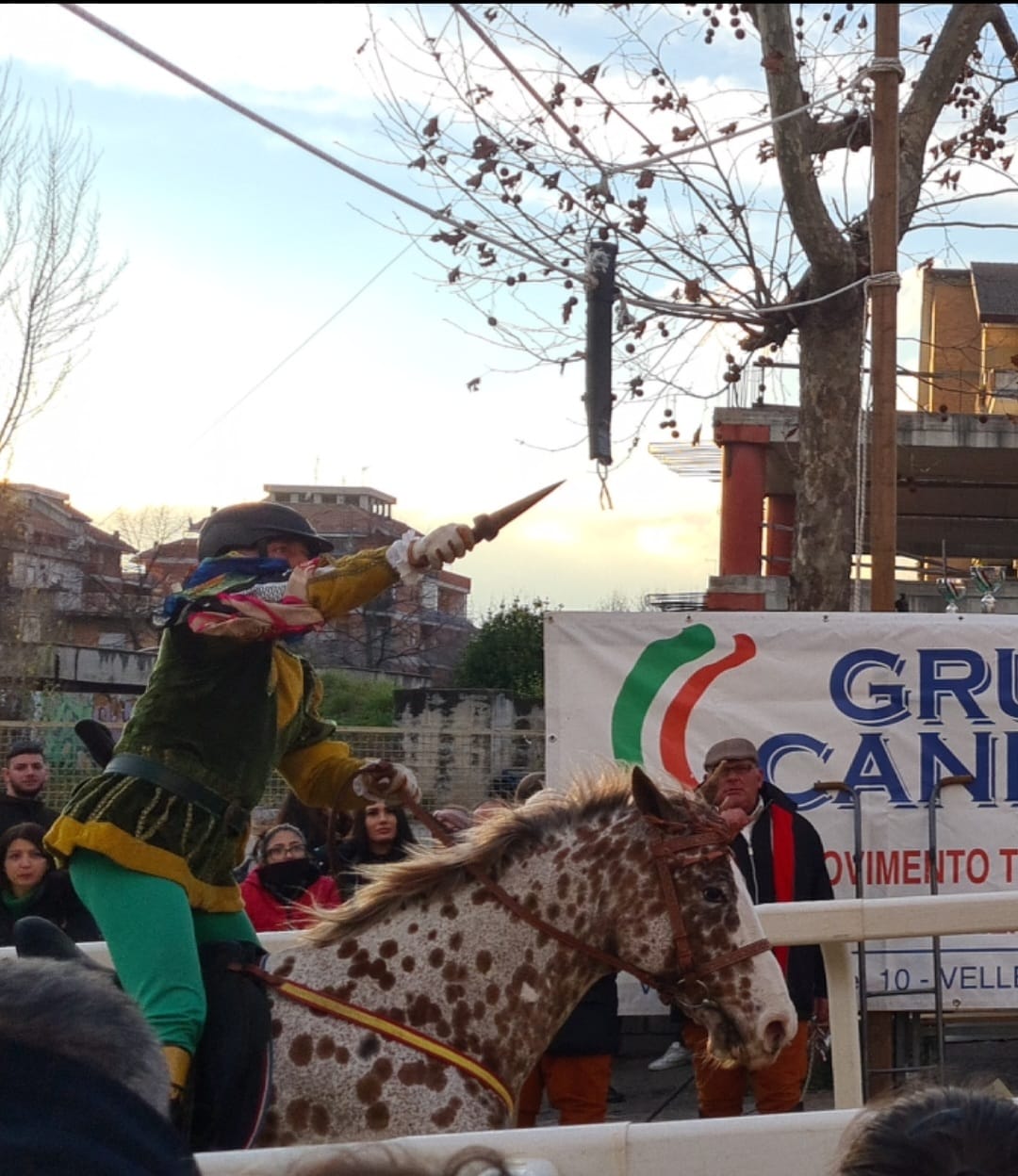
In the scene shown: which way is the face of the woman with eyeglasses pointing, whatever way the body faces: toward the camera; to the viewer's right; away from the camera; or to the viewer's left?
toward the camera

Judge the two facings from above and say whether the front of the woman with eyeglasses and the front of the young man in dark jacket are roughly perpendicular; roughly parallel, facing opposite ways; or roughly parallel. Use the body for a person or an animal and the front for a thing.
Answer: roughly parallel

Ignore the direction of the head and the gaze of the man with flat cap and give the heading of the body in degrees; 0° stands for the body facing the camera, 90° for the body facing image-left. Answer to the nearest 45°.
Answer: approximately 45°

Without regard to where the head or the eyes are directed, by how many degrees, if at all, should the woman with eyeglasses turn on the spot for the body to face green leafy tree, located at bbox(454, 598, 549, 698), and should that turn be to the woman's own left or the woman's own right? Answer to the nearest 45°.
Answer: approximately 180°

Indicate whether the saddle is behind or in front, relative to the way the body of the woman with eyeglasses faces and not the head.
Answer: in front

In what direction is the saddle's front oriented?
to the viewer's right

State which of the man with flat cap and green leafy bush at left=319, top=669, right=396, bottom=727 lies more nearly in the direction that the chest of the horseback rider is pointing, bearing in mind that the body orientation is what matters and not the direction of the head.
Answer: the man with flat cap

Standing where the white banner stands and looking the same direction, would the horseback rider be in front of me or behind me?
in front

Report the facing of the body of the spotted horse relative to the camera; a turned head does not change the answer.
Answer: to the viewer's right

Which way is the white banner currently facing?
toward the camera

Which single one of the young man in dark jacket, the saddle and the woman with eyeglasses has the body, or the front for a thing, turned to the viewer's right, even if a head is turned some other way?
the saddle

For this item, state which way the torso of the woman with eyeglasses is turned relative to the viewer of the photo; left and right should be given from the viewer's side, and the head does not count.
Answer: facing the viewer

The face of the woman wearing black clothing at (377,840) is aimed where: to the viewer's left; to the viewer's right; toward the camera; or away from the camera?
toward the camera

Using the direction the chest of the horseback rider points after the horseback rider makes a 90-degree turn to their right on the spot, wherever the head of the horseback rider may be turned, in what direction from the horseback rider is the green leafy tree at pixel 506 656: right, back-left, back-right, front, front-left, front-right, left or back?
back

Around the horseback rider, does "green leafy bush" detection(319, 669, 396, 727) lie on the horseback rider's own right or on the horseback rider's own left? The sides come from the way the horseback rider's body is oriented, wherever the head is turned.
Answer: on the horseback rider's own left

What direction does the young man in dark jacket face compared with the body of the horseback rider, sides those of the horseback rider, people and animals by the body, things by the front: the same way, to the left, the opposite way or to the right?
to the right

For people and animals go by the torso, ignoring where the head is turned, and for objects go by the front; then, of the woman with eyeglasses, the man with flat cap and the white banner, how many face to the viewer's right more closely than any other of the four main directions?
0

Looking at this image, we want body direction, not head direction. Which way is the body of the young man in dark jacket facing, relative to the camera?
toward the camera
